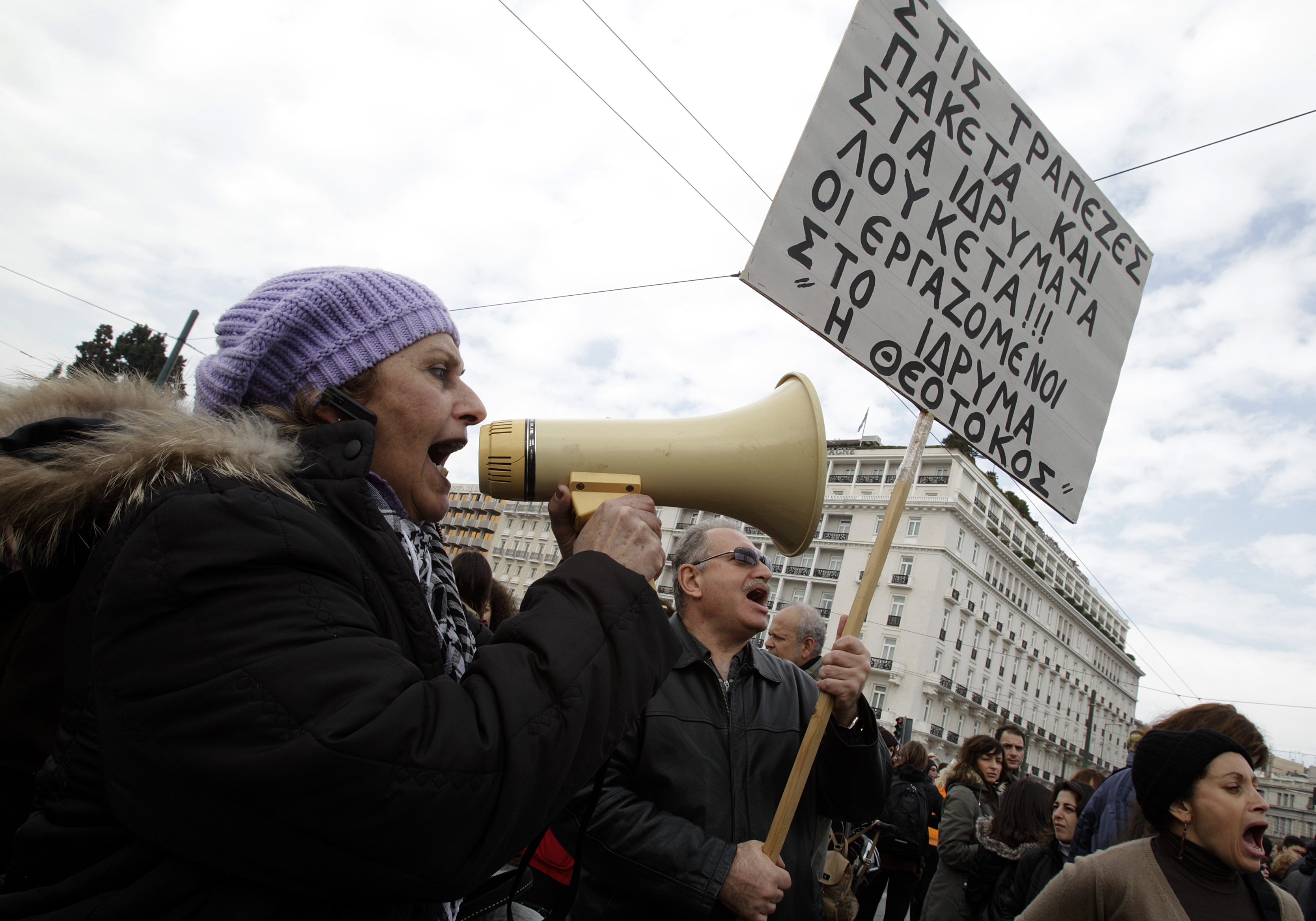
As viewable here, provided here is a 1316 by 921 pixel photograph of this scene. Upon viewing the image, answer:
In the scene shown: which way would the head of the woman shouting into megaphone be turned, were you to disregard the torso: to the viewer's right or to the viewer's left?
to the viewer's right

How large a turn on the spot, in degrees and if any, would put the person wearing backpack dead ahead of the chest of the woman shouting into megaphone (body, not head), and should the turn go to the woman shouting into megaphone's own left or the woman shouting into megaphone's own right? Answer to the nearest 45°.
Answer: approximately 45° to the woman shouting into megaphone's own left

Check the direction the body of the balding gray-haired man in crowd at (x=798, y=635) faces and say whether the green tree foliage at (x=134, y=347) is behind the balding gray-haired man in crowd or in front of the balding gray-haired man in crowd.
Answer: in front

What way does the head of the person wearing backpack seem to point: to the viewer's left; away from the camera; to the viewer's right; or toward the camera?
away from the camera

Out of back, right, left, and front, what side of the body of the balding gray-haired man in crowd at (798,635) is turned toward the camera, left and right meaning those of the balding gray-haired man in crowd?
left

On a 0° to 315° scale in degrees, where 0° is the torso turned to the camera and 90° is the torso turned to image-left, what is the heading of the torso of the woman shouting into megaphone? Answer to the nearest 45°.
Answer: approximately 270°

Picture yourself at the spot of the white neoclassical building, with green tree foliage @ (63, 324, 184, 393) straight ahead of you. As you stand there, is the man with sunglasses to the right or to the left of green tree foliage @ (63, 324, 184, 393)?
left
